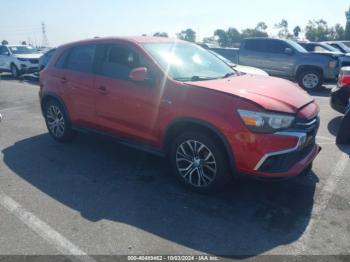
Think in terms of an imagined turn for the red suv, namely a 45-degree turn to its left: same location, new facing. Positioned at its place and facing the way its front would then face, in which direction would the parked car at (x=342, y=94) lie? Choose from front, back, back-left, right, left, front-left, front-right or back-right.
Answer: front-left

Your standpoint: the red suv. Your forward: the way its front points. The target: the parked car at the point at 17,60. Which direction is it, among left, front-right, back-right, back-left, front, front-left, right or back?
back

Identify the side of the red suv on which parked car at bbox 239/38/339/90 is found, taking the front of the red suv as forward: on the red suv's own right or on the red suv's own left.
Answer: on the red suv's own left

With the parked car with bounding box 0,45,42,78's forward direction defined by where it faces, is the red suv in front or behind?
in front

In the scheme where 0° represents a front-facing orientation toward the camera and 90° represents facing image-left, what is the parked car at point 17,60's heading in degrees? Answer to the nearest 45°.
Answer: approximately 315°

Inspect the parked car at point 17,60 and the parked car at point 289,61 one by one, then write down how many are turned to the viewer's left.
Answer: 0

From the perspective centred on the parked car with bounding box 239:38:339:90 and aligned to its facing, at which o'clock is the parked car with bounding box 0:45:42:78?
the parked car with bounding box 0:45:42:78 is roughly at 6 o'clock from the parked car with bounding box 239:38:339:90.

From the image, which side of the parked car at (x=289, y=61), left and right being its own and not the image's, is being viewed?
right

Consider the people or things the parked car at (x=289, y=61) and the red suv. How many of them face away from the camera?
0

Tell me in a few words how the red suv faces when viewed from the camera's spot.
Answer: facing the viewer and to the right of the viewer

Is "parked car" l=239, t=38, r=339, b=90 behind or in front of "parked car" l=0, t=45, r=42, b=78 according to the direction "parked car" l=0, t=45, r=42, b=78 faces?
in front
